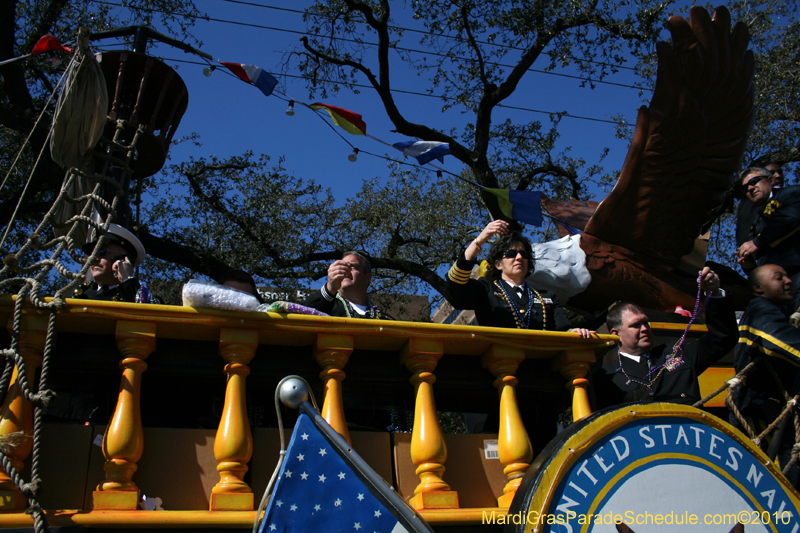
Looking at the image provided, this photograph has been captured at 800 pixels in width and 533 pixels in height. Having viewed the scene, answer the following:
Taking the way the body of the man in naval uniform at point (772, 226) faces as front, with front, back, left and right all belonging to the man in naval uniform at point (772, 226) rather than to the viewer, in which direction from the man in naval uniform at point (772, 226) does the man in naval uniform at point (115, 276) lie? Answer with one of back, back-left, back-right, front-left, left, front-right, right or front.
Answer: front

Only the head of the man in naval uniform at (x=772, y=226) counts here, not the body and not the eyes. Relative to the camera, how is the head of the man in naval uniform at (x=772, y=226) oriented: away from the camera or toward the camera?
toward the camera

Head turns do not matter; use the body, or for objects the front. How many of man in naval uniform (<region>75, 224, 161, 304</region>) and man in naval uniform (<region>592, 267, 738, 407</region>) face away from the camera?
0

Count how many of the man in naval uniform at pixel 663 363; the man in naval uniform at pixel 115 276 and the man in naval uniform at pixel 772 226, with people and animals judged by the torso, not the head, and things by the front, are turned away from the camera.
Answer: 0

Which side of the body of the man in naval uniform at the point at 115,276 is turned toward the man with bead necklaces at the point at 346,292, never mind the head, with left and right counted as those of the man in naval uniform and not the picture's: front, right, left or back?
left

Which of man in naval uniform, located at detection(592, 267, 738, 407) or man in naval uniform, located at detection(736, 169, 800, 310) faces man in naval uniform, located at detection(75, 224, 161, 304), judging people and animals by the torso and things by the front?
man in naval uniform, located at detection(736, 169, 800, 310)

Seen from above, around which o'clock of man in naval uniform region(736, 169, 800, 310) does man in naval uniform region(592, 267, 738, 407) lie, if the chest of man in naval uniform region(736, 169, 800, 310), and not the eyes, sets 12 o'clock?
man in naval uniform region(592, 267, 738, 407) is roughly at 11 o'clock from man in naval uniform region(736, 169, 800, 310).

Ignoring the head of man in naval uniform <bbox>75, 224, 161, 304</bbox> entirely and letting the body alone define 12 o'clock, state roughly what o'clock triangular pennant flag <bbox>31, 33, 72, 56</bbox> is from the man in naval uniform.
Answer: The triangular pennant flag is roughly at 4 o'clock from the man in naval uniform.

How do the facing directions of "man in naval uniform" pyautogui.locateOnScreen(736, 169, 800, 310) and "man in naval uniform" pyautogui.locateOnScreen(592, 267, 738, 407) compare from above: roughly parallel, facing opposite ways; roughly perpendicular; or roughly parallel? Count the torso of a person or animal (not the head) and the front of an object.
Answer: roughly perpendicular

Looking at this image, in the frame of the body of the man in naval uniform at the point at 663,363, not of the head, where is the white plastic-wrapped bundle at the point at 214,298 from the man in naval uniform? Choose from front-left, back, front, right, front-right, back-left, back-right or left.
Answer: right

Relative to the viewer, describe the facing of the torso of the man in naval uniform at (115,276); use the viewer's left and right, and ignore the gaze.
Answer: facing the viewer and to the left of the viewer
